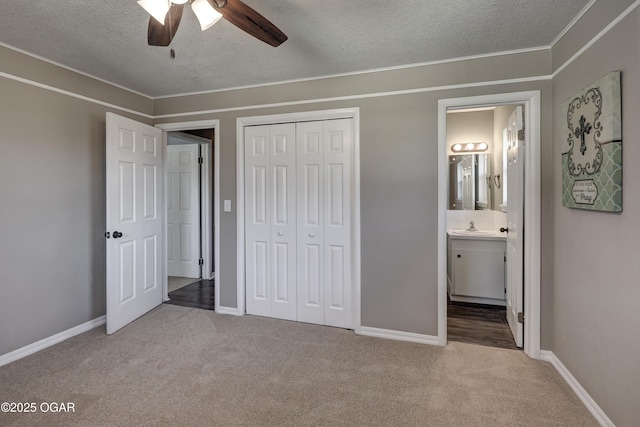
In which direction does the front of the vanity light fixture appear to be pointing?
toward the camera

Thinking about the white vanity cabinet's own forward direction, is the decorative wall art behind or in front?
in front

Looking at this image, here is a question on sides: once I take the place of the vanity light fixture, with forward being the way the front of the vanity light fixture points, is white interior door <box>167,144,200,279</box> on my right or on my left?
on my right

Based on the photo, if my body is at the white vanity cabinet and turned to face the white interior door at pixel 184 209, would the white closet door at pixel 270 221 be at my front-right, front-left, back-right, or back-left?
front-left

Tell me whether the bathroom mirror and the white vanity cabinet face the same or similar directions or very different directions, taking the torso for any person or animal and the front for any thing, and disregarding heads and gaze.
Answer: same or similar directions

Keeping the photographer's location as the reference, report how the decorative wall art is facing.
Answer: facing the viewer and to the left of the viewer

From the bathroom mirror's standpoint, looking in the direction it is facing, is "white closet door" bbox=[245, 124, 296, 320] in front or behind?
in front

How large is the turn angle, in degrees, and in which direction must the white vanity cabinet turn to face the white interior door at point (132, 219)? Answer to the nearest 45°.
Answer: approximately 45° to its right

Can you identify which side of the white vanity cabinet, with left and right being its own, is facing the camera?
front
